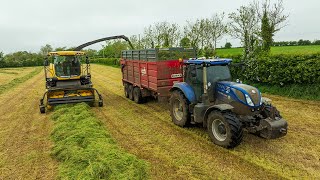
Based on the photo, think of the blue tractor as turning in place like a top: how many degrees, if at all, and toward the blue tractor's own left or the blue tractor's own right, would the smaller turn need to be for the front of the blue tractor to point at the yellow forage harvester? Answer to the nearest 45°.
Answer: approximately 180°

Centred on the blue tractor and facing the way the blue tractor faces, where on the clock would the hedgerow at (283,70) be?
The hedgerow is roughly at 8 o'clock from the blue tractor.

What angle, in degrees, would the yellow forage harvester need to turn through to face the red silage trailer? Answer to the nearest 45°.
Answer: approximately 45° to its left

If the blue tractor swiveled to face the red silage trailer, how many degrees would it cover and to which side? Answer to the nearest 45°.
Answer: approximately 180°

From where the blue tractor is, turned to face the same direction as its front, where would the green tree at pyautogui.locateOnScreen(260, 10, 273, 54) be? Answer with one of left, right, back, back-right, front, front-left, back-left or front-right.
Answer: back-left

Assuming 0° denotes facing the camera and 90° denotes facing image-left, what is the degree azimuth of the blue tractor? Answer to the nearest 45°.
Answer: approximately 315°

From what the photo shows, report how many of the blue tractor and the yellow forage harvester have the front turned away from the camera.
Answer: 0

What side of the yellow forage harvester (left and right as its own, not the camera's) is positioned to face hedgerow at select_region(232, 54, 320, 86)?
left

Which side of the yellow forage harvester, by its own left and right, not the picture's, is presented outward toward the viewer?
front

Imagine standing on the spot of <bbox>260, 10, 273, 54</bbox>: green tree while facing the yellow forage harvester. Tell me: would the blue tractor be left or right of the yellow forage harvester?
left
